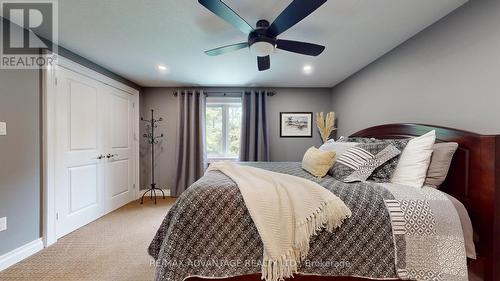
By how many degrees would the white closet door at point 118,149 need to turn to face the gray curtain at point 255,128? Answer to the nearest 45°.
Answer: approximately 45° to its left

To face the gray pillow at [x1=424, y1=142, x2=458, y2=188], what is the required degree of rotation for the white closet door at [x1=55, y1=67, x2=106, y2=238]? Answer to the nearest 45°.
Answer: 0° — it already faces it

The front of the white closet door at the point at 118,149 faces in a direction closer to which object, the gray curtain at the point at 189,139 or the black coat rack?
the gray curtain

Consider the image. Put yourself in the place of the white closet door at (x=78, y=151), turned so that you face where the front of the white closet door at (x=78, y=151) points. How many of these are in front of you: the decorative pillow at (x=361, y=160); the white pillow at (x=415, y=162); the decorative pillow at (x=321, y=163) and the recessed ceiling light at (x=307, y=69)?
4

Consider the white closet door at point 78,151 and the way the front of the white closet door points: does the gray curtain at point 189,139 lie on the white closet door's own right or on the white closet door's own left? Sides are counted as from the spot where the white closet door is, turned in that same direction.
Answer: on the white closet door's own left

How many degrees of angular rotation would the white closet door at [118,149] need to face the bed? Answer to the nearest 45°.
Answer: approximately 45° to its right

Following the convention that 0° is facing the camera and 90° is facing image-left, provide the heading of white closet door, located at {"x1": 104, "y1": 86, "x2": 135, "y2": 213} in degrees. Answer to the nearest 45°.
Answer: approximately 315°

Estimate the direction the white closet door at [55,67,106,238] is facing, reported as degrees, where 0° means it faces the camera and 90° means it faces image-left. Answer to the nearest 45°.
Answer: approximately 315°

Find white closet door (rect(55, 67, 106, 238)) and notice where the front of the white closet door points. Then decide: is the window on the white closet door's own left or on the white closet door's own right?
on the white closet door's own left

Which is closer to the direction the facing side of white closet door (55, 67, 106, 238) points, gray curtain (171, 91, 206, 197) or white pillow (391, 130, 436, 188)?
the white pillow

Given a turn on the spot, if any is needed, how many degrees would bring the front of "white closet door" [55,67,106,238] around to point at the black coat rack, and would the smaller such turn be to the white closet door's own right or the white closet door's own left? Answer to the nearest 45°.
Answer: approximately 90° to the white closet door's own left
